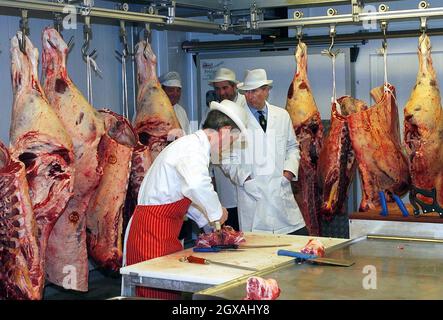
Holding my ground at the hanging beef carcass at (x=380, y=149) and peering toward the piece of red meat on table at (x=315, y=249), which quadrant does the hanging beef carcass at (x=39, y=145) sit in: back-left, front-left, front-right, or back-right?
front-right

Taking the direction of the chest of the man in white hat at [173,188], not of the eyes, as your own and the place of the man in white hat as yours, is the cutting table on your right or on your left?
on your right

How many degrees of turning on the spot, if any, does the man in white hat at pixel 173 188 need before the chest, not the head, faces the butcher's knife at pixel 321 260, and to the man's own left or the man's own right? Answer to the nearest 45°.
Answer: approximately 45° to the man's own right

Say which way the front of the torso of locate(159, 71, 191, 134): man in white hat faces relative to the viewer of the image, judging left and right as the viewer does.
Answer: facing the viewer and to the right of the viewer

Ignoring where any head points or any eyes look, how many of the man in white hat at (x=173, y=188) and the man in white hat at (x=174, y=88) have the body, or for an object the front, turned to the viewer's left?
0

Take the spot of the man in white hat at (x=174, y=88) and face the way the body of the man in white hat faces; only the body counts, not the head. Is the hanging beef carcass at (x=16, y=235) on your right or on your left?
on your right

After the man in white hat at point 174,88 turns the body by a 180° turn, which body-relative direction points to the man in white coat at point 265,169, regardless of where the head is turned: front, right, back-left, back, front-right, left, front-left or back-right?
back

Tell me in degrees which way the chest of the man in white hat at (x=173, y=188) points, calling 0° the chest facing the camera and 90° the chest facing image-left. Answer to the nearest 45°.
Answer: approximately 270°

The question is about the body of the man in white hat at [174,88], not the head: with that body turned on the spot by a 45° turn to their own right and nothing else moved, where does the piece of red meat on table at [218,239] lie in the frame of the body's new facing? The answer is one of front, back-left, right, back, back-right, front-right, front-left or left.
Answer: front

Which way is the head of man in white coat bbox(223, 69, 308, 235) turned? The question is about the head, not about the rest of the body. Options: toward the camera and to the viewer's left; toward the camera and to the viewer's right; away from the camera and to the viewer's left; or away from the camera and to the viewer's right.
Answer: toward the camera and to the viewer's left
